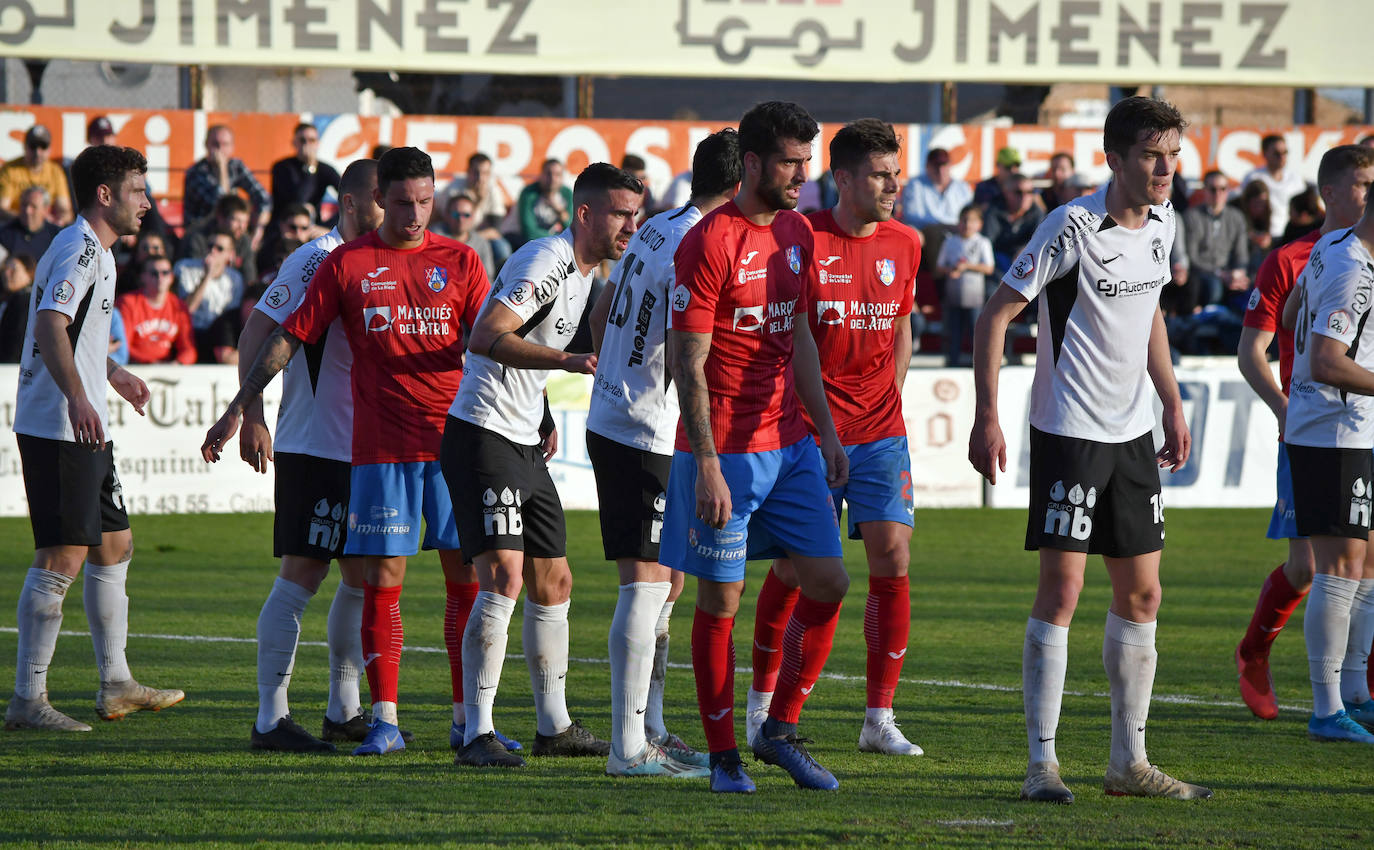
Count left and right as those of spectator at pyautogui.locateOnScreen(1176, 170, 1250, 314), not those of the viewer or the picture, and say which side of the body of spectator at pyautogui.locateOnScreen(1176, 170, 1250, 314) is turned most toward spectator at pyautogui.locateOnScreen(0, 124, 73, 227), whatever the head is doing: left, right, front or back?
right

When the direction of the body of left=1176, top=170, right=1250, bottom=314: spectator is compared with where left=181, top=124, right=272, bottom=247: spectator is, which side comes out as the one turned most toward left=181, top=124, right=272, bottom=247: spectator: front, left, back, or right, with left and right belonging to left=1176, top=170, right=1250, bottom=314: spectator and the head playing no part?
right

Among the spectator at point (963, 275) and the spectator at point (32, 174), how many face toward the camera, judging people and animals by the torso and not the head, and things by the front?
2

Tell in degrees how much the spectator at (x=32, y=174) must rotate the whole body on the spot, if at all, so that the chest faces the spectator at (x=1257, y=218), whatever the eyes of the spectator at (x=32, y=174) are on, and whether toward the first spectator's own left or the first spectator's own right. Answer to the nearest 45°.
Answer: approximately 90° to the first spectator's own left

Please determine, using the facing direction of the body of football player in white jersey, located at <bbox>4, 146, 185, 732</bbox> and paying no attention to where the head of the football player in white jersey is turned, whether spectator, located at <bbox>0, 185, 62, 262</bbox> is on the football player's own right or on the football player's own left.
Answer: on the football player's own left

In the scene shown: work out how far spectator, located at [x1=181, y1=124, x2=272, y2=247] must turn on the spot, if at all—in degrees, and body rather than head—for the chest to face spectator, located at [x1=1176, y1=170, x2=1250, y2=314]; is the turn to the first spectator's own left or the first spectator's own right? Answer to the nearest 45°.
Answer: approximately 90° to the first spectator's own left

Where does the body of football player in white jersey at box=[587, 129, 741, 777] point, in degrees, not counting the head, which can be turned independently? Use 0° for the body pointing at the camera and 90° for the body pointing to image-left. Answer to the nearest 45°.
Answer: approximately 225°

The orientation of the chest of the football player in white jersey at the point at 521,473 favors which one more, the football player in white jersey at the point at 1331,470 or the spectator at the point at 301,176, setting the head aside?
the football player in white jersey

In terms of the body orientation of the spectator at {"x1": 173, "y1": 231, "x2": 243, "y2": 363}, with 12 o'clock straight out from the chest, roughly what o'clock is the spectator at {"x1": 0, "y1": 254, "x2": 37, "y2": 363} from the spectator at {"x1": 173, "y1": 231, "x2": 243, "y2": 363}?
the spectator at {"x1": 0, "y1": 254, "x2": 37, "y2": 363} is roughly at 2 o'clock from the spectator at {"x1": 173, "y1": 231, "x2": 243, "y2": 363}.

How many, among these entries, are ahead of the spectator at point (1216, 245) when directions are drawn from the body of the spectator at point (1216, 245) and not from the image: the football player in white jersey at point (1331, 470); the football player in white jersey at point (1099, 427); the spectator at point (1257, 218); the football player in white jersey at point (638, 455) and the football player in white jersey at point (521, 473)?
4

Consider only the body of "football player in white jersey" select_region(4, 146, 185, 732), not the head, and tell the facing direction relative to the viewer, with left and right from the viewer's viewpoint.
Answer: facing to the right of the viewer

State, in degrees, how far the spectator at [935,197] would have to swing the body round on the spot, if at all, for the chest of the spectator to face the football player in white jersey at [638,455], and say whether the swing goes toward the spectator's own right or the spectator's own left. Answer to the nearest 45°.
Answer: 0° — they already face them
